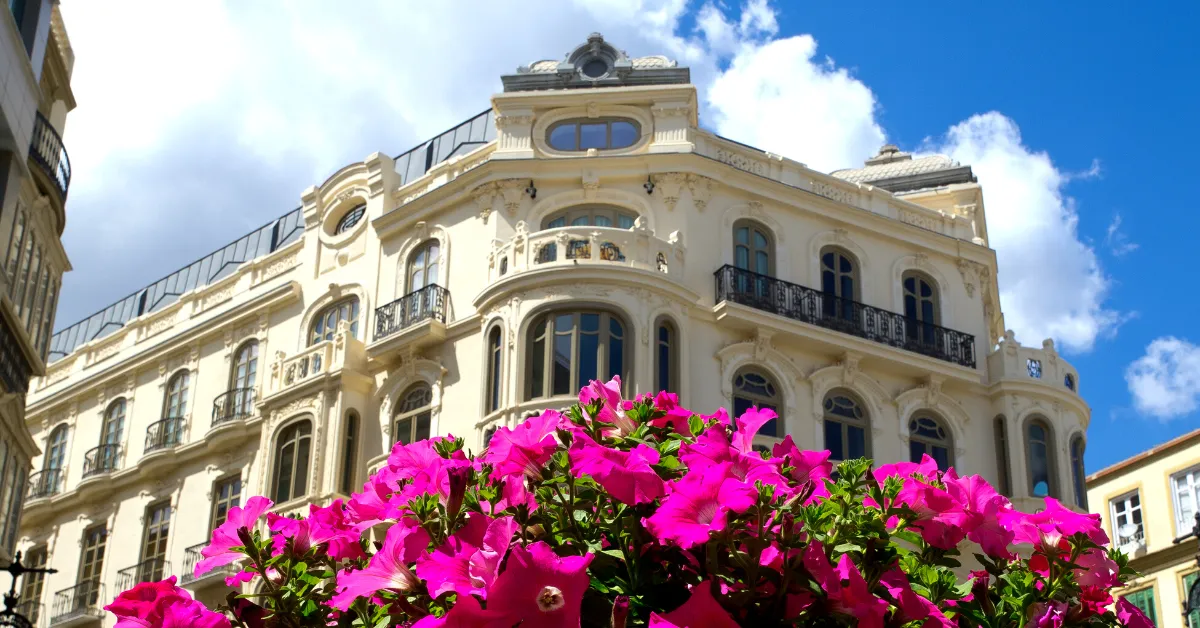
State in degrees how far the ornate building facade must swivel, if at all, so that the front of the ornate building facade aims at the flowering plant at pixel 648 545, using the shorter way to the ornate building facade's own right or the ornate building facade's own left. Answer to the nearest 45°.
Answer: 0° — it already faces it

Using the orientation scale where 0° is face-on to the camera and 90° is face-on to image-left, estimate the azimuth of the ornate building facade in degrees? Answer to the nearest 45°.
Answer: approximately 0°

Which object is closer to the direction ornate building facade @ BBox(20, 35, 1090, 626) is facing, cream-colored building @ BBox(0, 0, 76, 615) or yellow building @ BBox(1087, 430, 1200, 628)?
the cream-colored building

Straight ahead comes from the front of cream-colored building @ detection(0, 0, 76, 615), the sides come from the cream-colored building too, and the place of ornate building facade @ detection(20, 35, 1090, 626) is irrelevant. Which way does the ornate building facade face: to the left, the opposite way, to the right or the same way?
to the right

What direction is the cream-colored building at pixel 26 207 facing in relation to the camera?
to the viewer's right
